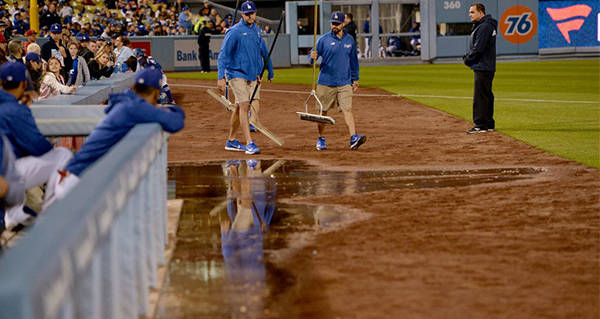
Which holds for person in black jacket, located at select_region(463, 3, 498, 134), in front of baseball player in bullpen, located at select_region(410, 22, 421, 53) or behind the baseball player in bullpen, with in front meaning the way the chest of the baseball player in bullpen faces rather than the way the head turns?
in front

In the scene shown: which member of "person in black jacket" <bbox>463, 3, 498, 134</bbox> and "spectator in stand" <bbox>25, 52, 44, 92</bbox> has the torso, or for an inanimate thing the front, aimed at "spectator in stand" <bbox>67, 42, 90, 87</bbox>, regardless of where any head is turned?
the person in black jacket

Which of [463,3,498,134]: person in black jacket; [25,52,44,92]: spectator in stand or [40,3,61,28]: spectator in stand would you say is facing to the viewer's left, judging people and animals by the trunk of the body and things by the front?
the person in black jacket

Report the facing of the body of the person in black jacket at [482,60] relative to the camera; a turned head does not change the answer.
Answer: to the viewer's left

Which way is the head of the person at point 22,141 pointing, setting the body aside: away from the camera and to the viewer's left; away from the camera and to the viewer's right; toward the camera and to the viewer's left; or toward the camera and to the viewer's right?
away from the camera and to the viewer's right

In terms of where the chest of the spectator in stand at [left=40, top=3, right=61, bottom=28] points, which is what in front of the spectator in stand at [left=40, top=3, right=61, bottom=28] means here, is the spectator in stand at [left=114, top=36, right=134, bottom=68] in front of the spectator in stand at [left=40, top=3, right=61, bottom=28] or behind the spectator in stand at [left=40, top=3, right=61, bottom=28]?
in front

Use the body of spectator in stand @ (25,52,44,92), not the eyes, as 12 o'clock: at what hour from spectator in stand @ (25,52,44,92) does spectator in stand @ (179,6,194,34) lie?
spectator in stand @ (179,6,194,34) is roughly at 8 o'clock from spectator in stand @ (25,52,44,92).

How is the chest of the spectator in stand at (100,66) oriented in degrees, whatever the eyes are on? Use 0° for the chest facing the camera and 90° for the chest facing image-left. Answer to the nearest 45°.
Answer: approximately 315°

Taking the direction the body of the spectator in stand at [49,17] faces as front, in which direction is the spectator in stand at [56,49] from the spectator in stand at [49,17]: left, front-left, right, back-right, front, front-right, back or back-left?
front-right

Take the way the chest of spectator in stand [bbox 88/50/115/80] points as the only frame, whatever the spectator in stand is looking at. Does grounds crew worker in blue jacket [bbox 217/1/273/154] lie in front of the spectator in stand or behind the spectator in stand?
in front

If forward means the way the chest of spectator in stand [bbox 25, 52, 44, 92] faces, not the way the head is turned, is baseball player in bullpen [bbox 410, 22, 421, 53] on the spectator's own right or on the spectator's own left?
on the spectator's own left

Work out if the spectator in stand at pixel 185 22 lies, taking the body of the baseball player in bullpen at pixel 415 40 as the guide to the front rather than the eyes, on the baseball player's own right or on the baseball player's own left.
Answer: on the baseball player's own right

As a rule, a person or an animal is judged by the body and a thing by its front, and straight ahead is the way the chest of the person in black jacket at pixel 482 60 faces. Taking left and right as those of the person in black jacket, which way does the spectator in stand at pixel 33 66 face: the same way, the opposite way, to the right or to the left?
the opposite way

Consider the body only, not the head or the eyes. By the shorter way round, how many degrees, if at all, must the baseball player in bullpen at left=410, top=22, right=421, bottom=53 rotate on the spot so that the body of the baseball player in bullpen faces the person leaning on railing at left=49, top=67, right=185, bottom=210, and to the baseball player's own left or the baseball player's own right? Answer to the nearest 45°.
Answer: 0° — they already face them
